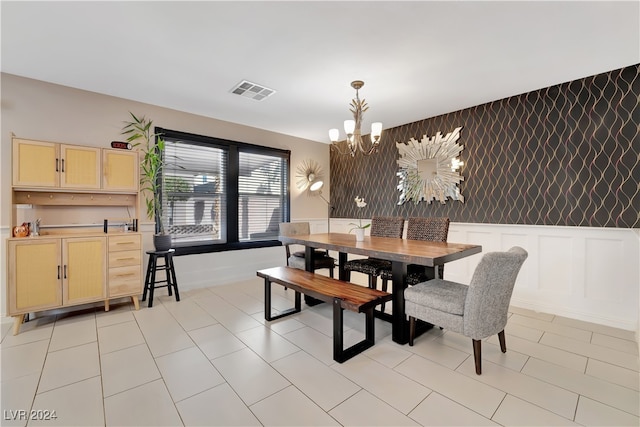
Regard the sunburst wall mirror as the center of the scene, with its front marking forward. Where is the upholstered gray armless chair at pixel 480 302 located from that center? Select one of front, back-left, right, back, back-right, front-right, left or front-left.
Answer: front-left

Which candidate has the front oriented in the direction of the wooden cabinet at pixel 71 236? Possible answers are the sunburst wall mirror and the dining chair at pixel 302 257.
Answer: the sunburst wall mirror

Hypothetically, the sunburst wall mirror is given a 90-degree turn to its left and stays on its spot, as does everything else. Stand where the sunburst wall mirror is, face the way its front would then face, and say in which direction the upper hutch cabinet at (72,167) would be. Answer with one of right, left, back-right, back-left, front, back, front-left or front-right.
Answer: right

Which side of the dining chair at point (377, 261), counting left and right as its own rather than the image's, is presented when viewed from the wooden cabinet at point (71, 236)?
front

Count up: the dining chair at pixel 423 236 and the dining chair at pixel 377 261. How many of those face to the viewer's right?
0

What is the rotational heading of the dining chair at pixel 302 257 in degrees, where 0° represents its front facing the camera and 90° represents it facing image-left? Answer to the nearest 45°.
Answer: approximately 315°

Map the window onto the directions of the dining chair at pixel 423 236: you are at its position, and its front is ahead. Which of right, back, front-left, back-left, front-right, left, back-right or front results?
front-right

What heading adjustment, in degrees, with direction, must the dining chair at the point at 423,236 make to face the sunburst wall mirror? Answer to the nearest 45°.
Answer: approximately 135° to its right

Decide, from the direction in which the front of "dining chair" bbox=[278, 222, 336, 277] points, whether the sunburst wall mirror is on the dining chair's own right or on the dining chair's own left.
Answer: on the dining chair's own left

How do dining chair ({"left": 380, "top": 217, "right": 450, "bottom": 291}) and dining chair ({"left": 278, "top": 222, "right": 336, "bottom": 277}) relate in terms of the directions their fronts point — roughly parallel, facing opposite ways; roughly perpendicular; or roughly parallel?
roughly perpendicular

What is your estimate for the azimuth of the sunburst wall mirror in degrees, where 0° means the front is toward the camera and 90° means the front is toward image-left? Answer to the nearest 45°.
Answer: approximately 45°

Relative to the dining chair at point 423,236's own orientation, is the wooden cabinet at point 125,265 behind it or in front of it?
in front

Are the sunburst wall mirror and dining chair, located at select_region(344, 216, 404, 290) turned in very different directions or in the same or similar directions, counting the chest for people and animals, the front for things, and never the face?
same or similar directions

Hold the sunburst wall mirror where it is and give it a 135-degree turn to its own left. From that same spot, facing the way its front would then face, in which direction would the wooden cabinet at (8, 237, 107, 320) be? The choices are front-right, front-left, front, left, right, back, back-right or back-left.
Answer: back-right

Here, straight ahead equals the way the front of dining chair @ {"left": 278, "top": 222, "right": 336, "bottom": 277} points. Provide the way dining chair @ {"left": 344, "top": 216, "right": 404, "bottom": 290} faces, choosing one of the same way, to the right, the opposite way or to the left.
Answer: to the right

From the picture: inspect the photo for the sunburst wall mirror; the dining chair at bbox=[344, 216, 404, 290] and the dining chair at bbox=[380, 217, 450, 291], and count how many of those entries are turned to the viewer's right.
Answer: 0

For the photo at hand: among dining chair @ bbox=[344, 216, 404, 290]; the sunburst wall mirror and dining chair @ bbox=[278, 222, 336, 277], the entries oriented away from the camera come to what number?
0

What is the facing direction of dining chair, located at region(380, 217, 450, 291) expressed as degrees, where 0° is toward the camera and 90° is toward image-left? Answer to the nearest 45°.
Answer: approximately 45°

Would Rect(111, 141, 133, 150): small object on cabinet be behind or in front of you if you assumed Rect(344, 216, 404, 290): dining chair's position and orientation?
in front

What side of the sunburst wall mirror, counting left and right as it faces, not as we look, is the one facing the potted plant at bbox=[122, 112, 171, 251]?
front
